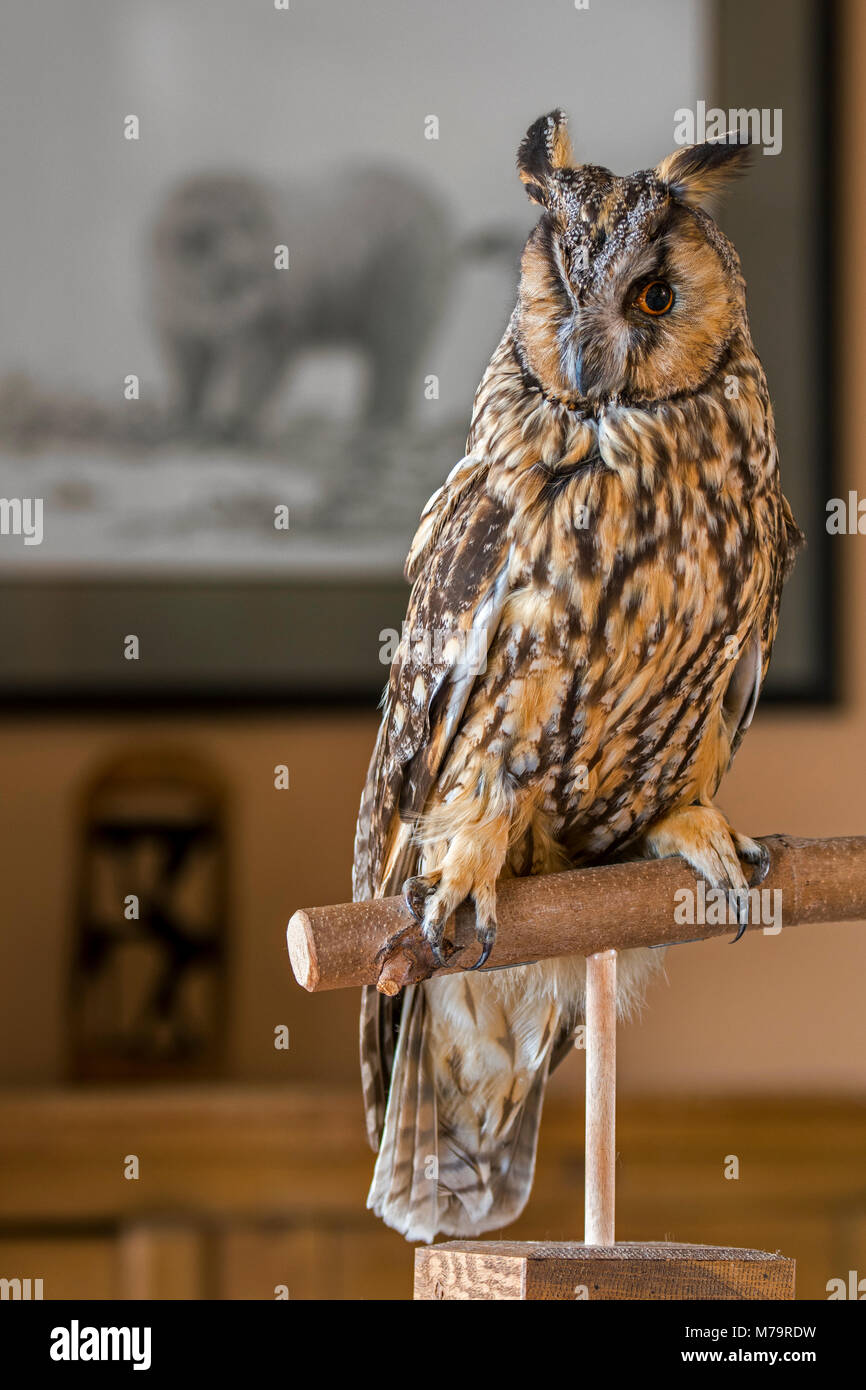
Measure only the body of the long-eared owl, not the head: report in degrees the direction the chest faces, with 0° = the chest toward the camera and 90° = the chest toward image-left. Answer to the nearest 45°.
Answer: approximately 315°

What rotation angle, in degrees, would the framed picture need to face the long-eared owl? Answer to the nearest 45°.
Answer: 0° — it already faces it

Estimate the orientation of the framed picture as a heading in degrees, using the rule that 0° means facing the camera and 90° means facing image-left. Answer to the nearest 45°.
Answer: approximately 0°

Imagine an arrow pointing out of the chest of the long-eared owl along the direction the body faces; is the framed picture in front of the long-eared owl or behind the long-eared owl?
behind
